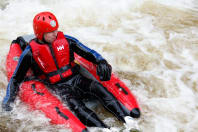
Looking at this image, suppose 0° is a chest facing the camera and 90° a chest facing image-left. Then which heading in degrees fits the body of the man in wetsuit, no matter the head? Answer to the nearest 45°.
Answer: approximately 315°

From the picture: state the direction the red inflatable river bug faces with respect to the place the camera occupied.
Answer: facing the viewer and to the right of the viewer
